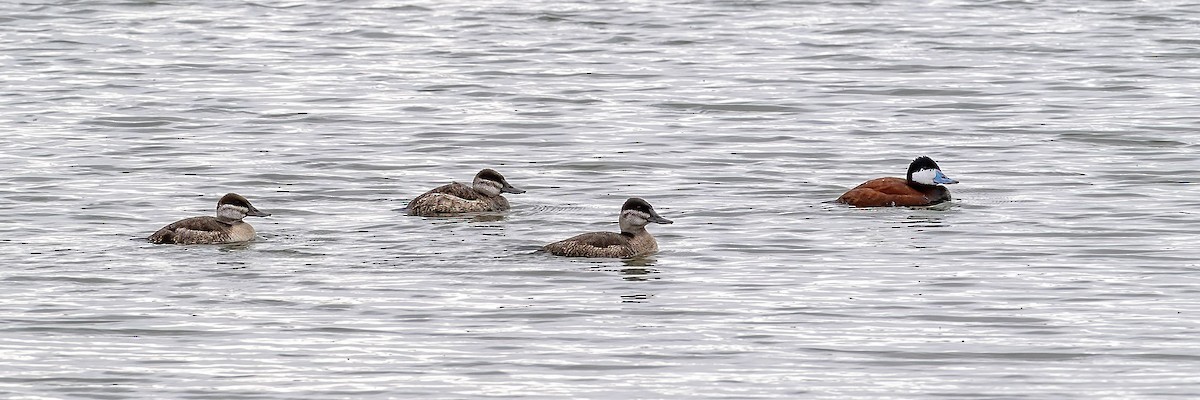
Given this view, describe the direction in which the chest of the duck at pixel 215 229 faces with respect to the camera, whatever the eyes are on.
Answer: to the viewer's right

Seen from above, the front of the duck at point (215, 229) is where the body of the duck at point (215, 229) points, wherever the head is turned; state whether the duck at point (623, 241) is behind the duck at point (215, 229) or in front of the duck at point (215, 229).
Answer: in front

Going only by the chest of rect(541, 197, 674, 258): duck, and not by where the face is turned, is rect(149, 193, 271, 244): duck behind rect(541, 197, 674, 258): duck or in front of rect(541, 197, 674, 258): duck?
behind

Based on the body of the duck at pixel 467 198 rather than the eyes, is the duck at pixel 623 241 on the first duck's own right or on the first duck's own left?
on the first duck's own right

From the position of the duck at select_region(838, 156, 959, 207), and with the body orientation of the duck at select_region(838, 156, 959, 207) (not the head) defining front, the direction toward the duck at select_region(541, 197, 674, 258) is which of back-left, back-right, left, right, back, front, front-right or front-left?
back-right

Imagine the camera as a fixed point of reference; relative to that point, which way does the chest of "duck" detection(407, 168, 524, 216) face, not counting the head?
to the viewer's right

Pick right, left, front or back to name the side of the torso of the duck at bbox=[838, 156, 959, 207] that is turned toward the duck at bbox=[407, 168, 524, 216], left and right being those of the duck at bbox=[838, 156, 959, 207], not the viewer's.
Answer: back

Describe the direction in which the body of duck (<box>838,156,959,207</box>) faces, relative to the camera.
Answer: to the viewer's right

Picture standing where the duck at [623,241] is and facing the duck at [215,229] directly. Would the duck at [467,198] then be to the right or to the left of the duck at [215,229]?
right

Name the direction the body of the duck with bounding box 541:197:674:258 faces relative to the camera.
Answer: to the viewer's right
